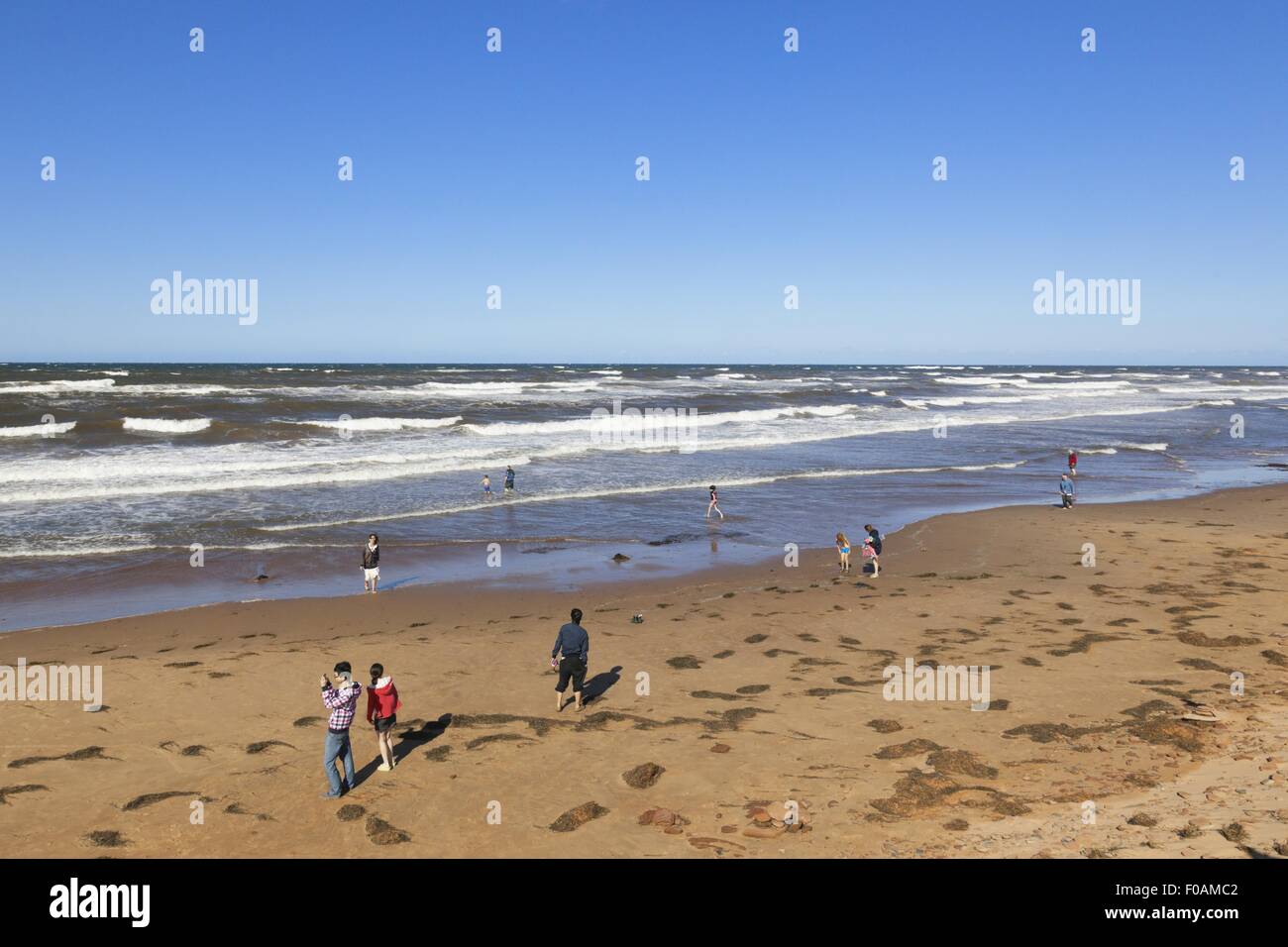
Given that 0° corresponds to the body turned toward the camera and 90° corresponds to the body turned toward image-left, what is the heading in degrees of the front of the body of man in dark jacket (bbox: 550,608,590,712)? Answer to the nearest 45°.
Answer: approximately 180°

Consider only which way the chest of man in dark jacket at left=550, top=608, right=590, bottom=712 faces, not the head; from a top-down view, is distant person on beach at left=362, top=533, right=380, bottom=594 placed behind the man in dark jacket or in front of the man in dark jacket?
in front

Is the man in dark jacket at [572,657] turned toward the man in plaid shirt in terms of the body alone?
no

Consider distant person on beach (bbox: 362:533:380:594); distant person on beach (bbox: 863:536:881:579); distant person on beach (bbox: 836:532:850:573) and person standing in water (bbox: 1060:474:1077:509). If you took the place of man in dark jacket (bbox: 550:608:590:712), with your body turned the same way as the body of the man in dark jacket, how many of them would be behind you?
0

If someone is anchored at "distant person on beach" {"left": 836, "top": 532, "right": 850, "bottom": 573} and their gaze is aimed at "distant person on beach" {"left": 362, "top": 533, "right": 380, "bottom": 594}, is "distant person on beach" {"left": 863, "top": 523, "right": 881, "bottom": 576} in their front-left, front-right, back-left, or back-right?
back-left

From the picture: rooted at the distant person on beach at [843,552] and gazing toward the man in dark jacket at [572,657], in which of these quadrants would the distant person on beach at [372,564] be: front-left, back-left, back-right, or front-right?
front-right

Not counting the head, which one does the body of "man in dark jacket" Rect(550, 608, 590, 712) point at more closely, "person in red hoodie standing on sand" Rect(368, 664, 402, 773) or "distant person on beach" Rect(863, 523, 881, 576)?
the distant person on beach

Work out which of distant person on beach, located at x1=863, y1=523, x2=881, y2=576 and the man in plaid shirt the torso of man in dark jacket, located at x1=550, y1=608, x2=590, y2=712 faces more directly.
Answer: the distant person on beach
